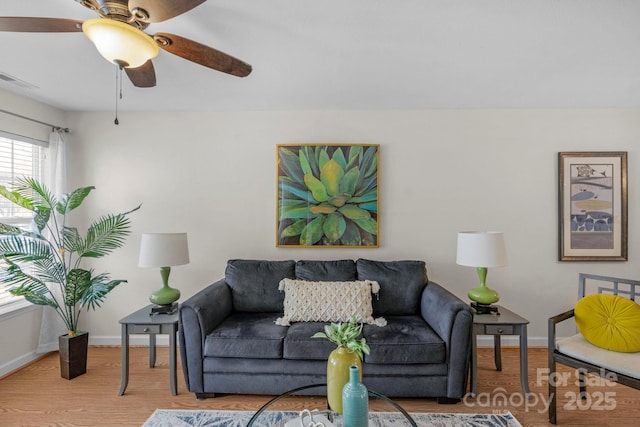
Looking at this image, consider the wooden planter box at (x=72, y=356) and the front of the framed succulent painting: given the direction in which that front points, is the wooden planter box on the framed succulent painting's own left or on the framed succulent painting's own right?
on the framed succulent painting's own right

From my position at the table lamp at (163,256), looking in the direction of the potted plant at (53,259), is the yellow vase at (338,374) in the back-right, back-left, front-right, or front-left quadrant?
back-left

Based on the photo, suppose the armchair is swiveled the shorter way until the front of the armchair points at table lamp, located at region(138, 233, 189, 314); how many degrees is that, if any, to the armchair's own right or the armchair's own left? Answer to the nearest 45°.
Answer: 0° — it already faces it

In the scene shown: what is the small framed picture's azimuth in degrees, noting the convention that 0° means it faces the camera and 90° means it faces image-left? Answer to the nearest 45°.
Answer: approximately 0°

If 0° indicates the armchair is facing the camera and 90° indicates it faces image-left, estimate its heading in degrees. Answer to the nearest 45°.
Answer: approximately 45°

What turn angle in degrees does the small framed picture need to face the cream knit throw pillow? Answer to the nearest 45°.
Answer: approximately 45° to its right

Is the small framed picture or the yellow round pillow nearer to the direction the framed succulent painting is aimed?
the yellow round pillow

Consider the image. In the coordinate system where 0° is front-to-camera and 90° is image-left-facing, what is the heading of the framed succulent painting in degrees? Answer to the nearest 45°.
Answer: approximately 0°

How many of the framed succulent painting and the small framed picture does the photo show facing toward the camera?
2

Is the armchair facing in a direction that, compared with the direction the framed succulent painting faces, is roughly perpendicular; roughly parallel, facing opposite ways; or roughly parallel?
roughly perpendicular

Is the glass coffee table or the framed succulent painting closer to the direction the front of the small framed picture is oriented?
the glass coffee table
